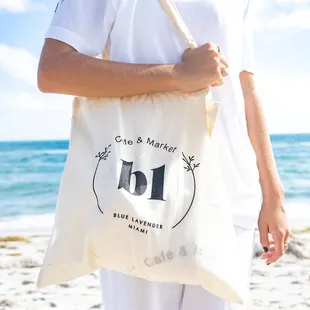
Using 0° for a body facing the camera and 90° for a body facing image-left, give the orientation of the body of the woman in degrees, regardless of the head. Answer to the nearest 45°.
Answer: approximately 315°
